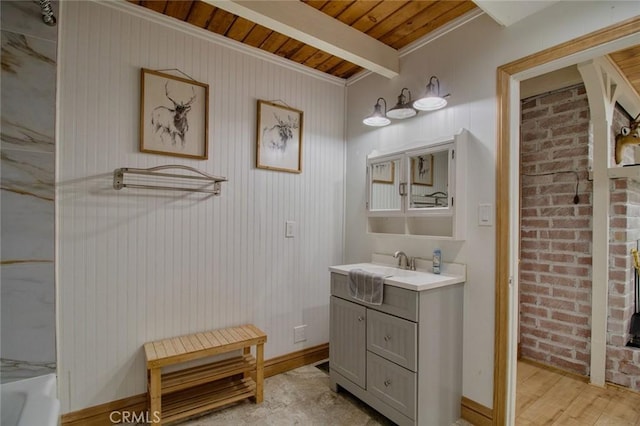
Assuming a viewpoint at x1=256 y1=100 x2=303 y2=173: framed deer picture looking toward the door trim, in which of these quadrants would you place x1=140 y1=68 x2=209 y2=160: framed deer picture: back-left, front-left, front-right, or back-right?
back-right

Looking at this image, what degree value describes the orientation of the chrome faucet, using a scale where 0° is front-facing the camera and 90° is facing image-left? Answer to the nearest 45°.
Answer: approximately 45°

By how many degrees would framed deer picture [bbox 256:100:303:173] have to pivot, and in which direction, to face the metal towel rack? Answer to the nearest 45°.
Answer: approximately 90° to its right

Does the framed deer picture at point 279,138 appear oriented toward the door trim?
yes

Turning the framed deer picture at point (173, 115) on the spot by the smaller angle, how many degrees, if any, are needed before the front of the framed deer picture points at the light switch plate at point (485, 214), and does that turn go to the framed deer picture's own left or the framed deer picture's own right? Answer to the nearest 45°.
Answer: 0° — it already faces it

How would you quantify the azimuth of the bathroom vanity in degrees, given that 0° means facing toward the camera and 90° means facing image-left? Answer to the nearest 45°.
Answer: approximately 45°

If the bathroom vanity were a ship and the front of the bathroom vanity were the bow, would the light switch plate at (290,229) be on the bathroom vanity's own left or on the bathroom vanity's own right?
on the bathroom vanity's own right
